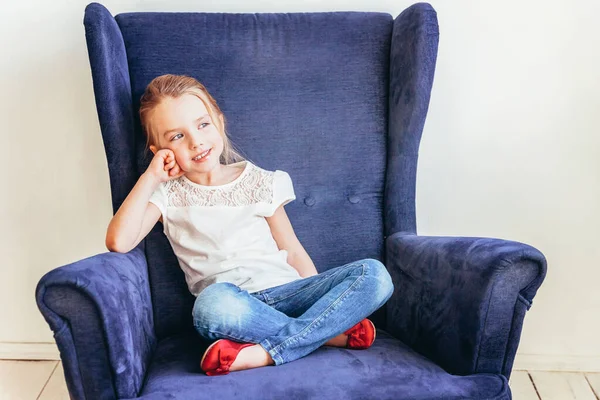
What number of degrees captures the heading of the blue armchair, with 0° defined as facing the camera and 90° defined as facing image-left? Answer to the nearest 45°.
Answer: approximately 0°

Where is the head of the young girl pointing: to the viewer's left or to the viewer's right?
to the viewer's right
